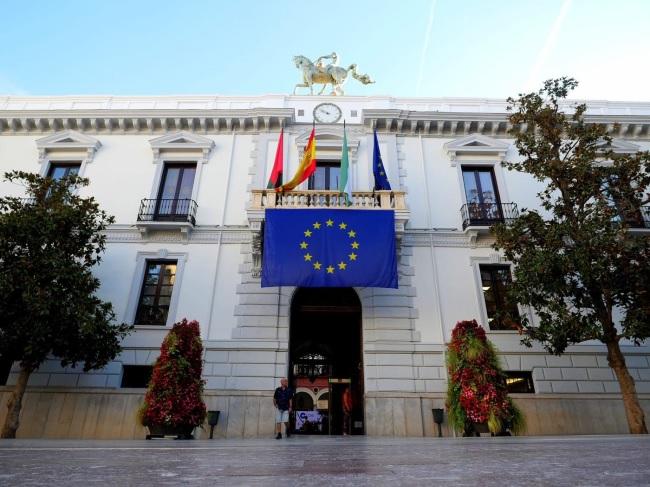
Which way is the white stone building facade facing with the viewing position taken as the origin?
facing the viewer

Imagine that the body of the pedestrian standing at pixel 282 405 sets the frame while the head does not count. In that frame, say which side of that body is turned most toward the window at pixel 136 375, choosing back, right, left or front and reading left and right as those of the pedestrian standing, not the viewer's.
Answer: right

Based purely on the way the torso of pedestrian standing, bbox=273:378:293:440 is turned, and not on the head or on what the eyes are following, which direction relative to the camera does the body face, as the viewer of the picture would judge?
toward the camera

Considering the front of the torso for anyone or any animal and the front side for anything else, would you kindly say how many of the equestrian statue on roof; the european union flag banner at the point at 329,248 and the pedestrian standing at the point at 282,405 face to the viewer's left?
1

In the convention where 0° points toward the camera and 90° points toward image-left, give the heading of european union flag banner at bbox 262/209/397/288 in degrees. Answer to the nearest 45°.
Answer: approximately 0°

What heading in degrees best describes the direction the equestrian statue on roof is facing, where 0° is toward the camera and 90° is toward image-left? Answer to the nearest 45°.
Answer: approximately 90°

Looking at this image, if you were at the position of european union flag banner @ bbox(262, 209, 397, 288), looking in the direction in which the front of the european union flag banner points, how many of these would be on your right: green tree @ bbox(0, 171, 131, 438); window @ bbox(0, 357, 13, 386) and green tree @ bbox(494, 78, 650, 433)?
2

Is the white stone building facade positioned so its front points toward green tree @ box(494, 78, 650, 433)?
no

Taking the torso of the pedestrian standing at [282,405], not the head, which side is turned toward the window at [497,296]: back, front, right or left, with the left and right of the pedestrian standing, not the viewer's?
left

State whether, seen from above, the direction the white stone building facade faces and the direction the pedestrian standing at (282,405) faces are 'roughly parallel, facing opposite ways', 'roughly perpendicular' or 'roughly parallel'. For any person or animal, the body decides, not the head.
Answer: roughly parallel

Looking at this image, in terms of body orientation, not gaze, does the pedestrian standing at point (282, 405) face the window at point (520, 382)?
no

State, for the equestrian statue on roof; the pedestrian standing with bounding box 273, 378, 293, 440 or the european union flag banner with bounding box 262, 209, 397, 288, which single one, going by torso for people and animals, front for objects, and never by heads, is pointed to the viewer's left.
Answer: the equestrian statue on roof
